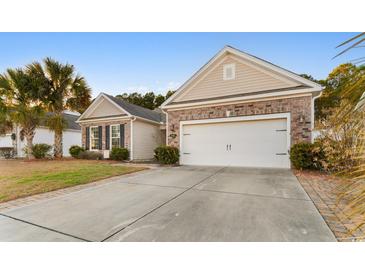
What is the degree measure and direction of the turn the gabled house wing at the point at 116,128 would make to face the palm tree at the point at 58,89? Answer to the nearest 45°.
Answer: approximately 45° to its right

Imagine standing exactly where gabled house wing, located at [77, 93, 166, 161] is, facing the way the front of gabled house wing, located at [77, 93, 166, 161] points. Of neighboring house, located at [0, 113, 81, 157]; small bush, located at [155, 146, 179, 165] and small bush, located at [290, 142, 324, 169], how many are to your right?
1

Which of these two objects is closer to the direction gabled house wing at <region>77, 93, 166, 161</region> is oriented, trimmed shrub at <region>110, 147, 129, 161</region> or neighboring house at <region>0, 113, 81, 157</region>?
the trimmed shrub

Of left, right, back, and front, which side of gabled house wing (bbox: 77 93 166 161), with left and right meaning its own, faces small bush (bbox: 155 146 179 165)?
left

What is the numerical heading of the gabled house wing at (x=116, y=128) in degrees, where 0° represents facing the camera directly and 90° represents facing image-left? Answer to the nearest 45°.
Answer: approximately 45°

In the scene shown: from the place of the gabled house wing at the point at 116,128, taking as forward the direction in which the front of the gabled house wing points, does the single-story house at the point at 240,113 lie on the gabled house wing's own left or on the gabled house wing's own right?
on the gabled house wing's own left

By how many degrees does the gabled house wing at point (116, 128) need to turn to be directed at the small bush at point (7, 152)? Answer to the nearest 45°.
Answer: approximately 90° to its right

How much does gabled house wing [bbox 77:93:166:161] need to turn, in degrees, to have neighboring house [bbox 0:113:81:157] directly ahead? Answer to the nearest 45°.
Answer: approximately 90° to its right

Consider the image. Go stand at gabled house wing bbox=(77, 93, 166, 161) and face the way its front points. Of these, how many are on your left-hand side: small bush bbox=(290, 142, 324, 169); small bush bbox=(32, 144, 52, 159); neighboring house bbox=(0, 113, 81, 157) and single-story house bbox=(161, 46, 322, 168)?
2

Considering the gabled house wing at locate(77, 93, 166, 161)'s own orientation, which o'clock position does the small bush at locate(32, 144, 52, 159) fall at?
The small bush is roughly at 2 o'clock from the gabled house wing.
